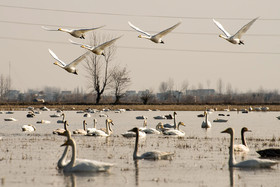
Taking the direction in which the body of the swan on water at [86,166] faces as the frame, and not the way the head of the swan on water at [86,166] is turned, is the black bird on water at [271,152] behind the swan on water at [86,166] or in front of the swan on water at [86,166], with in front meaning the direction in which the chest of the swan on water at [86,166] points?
behind

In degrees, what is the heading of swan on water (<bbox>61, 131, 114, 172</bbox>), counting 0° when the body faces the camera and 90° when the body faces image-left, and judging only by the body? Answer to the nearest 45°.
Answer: approximately 90°
